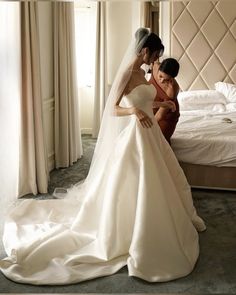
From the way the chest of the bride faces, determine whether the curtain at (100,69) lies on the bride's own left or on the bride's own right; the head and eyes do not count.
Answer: on the bride's own left

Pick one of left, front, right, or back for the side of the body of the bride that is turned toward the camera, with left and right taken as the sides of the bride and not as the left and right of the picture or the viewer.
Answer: right

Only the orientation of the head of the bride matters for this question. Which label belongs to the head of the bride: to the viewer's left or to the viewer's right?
to the viewer's right

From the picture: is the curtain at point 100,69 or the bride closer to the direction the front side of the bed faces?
the bride

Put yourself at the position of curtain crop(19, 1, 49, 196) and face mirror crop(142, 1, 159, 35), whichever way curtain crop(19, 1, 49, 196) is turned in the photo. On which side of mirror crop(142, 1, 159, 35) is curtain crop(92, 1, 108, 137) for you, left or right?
left

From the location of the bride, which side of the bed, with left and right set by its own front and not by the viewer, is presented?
front
